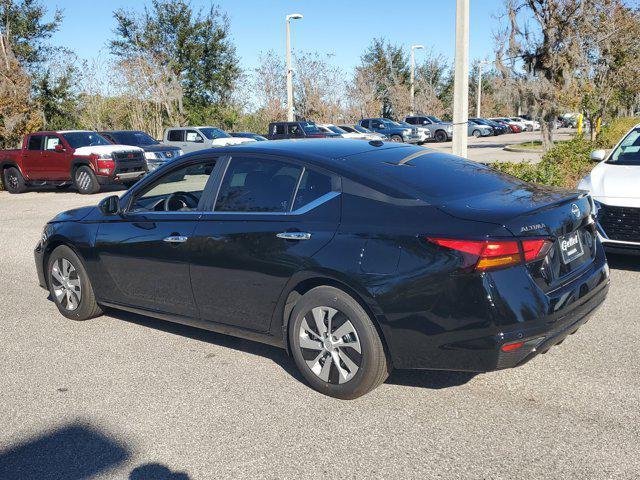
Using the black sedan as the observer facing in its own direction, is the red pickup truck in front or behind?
in front

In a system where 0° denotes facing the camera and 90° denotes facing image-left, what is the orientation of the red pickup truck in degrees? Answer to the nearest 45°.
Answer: approximately 315°

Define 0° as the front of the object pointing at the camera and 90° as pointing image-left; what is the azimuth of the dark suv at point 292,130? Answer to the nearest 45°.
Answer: approximately 315°

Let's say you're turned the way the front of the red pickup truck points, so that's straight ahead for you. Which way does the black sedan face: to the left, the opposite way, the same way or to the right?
the opposite way

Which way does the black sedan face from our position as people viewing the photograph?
facing away from the viewer and to the left of the viewer

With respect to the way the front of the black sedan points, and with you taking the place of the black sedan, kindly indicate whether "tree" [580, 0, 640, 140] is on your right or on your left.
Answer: on your right

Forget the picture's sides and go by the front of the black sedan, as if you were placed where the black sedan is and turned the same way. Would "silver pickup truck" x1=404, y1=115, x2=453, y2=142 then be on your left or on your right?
on your right

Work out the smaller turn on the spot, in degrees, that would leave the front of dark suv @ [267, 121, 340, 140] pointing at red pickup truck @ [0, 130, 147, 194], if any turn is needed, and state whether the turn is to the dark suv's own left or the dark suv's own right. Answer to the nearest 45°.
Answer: approximately 90° to the dark suv's own right

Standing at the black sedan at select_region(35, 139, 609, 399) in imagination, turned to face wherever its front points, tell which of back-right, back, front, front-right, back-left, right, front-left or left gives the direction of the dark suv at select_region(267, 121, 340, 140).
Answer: front-right

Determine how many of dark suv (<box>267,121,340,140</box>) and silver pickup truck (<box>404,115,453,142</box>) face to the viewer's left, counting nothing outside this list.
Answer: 0

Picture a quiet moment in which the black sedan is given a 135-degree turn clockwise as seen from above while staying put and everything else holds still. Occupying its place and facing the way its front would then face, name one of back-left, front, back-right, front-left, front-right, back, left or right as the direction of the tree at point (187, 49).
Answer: left

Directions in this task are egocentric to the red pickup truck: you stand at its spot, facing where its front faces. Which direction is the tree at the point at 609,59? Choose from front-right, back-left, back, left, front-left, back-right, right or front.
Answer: front-left

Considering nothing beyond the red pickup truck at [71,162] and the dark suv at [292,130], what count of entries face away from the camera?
0

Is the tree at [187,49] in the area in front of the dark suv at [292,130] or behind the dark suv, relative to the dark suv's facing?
behind
